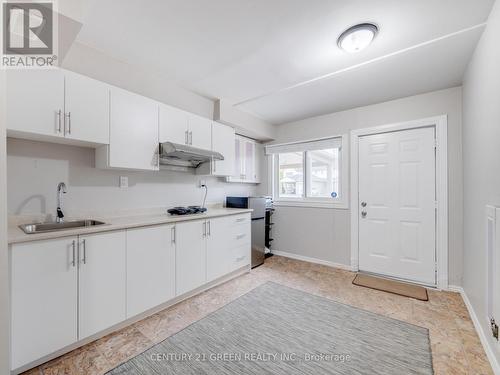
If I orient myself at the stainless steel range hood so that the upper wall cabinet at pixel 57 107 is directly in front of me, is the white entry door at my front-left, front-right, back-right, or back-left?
back-left

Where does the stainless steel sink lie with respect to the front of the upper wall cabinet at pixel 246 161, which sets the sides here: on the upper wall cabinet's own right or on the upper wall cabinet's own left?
on the upper wall cabinet's own right

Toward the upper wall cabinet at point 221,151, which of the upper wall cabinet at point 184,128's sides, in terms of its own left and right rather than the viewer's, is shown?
left

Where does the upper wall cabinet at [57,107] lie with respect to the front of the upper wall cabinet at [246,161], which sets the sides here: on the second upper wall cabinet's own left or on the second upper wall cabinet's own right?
on the second upper wall cabinet's own right

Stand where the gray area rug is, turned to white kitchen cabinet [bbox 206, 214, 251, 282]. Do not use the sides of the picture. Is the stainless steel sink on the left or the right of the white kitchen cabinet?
left

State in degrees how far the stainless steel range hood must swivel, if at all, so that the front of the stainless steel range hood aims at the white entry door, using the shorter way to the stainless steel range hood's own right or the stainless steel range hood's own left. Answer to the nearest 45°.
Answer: approximately 45° to the stainless steel range hood's own left

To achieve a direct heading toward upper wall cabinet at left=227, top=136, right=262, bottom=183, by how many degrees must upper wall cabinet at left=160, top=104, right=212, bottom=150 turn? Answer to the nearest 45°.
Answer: approximately 90° to its left
